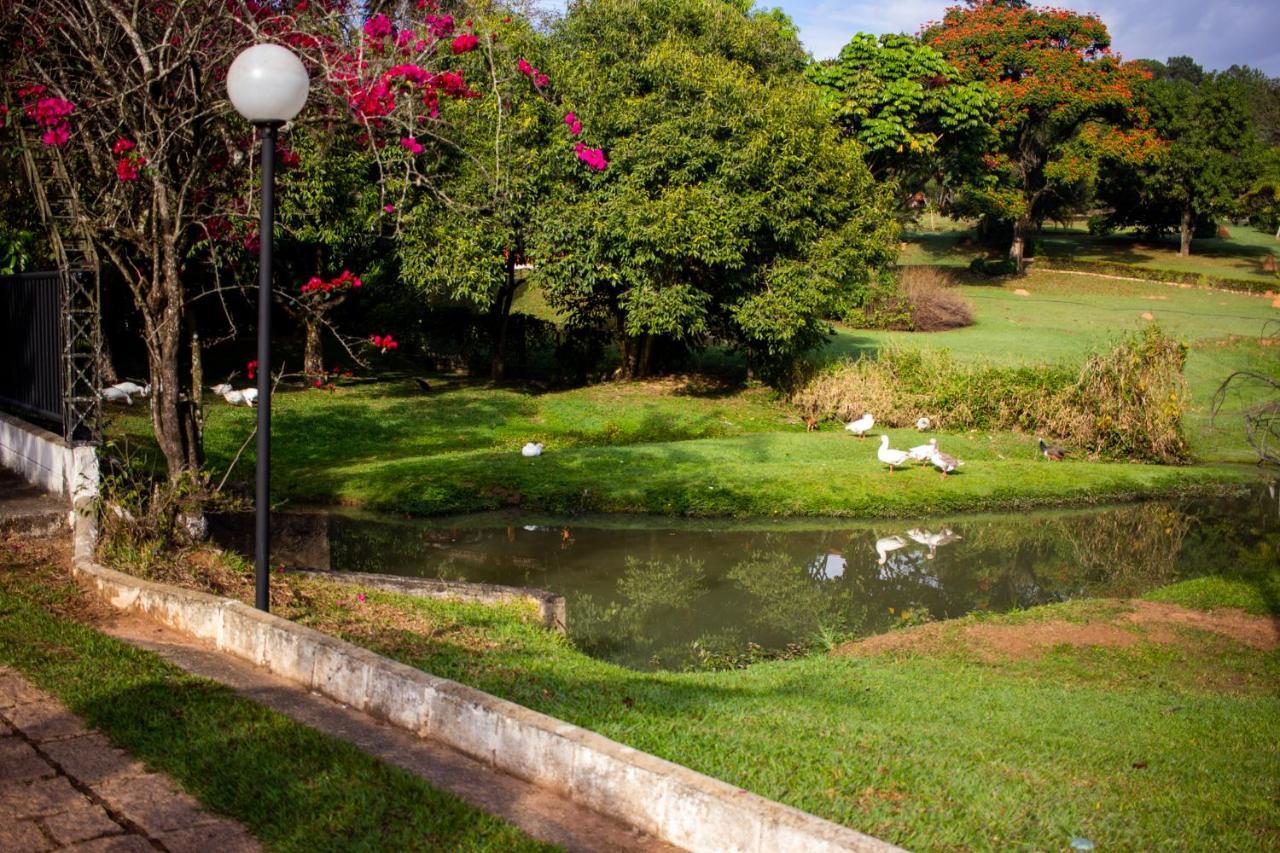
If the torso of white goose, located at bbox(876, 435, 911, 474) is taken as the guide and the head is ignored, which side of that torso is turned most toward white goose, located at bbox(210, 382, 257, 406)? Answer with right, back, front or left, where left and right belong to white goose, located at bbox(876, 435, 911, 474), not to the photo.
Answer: front

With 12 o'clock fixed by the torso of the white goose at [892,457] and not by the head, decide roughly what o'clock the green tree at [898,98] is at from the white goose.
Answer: The green tree is roughly at 3 o'clock from the white goose.

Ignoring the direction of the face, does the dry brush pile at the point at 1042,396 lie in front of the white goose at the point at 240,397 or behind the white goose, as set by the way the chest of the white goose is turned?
behind

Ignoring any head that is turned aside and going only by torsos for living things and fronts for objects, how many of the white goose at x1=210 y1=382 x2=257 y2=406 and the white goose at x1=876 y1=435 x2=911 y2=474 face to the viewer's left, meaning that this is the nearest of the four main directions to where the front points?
2

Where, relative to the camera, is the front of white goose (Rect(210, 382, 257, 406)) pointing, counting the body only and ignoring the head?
to the viewer's left

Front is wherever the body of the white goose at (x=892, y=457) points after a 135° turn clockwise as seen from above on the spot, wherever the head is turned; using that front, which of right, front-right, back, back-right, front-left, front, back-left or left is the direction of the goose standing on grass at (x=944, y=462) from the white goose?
front-right

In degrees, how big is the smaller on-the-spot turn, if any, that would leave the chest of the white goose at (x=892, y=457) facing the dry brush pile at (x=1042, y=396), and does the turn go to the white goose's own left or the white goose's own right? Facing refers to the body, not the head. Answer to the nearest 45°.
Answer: approximately 135° to the white goose's own right

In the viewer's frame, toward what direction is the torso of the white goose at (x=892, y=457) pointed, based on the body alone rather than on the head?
to the viewer's left

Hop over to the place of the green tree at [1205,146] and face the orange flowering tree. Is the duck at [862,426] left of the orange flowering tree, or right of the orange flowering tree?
left

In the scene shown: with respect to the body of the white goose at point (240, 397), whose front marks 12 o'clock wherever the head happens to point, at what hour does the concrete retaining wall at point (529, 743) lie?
The concrete retaining wall is roughly at 9 o'clock from the white goose.

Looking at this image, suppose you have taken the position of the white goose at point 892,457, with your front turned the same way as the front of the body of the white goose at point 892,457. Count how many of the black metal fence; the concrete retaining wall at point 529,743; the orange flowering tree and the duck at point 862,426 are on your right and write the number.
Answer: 2

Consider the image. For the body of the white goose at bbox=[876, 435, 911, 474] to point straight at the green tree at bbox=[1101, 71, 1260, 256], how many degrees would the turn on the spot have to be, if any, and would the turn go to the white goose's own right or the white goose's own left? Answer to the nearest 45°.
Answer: approximately 90° to the white goose's own right
